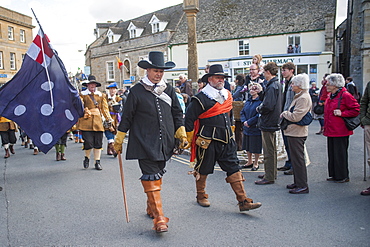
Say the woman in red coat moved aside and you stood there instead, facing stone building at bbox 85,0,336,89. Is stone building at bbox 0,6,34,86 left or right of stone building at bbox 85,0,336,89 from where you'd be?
left

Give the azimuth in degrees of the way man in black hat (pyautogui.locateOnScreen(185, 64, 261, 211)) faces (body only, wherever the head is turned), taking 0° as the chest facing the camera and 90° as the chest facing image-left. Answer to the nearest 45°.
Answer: approximately 315°

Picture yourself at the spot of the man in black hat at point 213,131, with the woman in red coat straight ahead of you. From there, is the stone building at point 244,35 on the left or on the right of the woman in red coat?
left

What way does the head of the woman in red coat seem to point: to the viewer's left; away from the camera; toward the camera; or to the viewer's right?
to the viewer's left

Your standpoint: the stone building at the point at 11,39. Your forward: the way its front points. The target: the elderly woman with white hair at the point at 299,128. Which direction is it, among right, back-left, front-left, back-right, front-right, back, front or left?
front-right

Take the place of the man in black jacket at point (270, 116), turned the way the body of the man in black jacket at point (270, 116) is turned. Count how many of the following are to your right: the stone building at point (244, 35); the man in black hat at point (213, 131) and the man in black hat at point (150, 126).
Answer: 1

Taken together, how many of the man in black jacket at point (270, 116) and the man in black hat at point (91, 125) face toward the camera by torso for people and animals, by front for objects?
1

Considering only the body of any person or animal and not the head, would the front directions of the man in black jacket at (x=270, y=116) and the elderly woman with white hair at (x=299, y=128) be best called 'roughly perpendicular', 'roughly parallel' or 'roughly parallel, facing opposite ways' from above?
roughly parallel

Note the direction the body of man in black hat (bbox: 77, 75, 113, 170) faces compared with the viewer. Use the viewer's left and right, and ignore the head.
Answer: facing the viewer

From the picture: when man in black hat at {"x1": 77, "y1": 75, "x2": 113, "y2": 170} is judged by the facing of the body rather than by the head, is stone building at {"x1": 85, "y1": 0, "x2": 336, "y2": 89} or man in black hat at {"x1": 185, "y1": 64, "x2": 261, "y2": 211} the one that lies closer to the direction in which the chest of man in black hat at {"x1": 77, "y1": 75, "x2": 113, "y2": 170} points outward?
the man in black hat

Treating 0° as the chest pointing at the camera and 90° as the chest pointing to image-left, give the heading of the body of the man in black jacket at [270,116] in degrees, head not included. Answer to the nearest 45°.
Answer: approximately 90°

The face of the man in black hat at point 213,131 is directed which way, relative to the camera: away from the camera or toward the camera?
toward the camera

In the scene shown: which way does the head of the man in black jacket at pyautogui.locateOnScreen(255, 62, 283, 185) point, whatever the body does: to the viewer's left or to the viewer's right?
to the viewer's left

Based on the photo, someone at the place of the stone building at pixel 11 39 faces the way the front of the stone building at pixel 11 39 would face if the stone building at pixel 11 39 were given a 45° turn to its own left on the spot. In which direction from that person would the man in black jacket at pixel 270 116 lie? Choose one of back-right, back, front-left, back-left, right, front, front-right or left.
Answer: right

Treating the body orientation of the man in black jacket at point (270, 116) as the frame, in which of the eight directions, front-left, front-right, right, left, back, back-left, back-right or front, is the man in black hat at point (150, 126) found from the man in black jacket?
front-left

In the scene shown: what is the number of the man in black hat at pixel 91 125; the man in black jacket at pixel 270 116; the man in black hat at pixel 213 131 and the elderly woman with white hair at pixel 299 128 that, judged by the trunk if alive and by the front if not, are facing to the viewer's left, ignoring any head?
2
